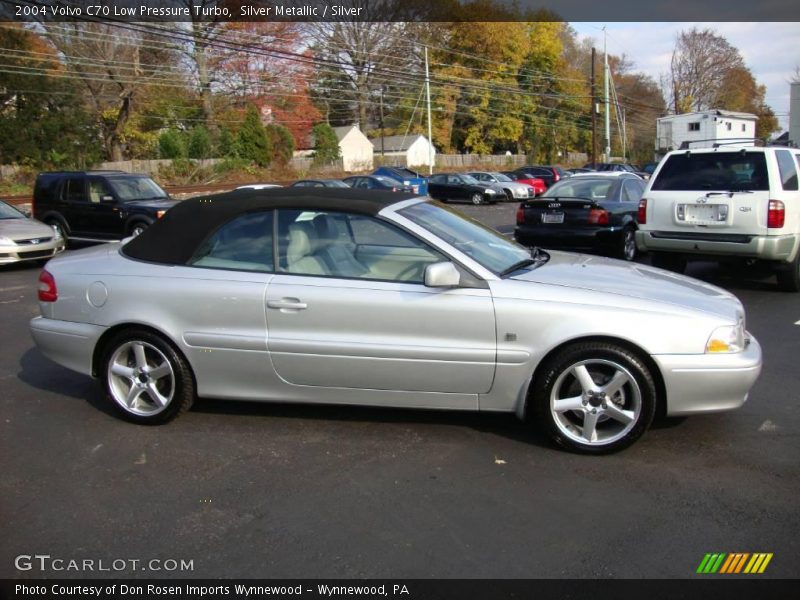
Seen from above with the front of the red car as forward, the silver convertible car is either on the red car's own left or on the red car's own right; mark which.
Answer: on the red car's own right

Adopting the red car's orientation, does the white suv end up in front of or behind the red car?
in front

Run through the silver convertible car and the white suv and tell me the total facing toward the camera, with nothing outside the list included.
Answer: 0

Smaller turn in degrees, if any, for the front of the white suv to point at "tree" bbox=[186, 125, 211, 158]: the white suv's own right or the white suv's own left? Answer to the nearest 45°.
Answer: approximately 90° to the white suv's own left

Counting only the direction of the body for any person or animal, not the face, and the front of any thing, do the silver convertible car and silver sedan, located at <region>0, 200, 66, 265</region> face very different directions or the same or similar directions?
same or similar directions

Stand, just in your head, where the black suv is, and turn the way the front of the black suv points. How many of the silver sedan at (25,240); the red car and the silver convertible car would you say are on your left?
1

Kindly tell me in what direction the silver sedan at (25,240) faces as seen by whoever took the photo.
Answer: facing the viewer and to the right of the viewer

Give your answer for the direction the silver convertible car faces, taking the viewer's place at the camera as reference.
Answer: facing to the right of the viewer

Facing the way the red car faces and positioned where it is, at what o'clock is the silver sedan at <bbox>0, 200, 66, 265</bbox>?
The silver sedan is roughly at 2 o'clock from the red car.

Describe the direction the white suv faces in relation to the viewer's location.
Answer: facing away from the viewer and to the right of the viewer

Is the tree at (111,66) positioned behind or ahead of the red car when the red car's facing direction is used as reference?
behind
